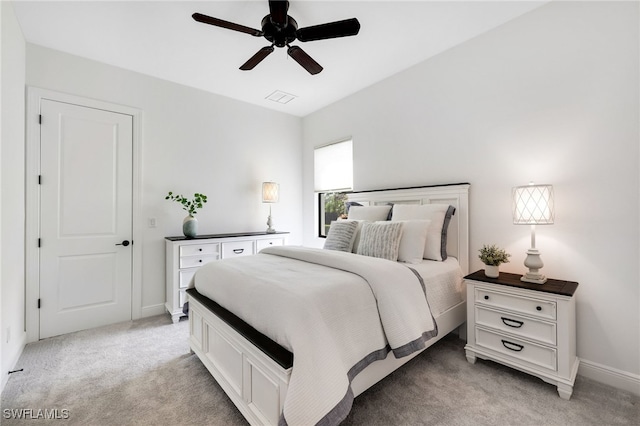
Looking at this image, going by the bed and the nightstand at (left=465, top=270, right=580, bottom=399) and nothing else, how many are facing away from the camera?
0

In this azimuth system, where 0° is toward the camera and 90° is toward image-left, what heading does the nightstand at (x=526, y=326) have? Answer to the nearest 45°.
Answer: approximately 45°

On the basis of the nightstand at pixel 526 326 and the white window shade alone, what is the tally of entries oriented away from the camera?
0

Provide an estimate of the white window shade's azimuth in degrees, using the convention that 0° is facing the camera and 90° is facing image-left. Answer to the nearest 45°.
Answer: approximately 45°

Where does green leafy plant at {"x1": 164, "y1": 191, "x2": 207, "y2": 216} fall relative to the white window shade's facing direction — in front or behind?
in front

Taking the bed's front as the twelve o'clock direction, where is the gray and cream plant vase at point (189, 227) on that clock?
The gray and cream plant vase is roughly at 3 o'clock from the bed.

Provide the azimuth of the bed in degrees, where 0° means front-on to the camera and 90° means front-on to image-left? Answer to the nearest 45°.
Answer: approximately 45°

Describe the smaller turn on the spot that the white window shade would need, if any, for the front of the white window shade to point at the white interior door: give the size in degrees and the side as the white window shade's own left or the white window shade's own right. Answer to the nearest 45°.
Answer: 0° — it already faces it

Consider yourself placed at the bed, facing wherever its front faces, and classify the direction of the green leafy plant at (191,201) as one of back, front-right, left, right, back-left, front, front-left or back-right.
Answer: right

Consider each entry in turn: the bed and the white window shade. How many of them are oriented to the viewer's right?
0
